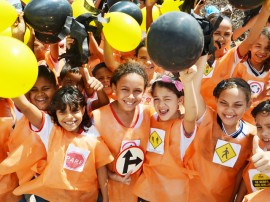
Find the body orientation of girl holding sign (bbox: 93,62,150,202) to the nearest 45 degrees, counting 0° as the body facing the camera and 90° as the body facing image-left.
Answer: approximately 0°

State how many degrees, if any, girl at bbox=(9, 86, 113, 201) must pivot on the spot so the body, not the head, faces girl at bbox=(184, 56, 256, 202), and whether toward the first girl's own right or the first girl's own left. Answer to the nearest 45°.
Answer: approximately 90° to the first girl's own left
